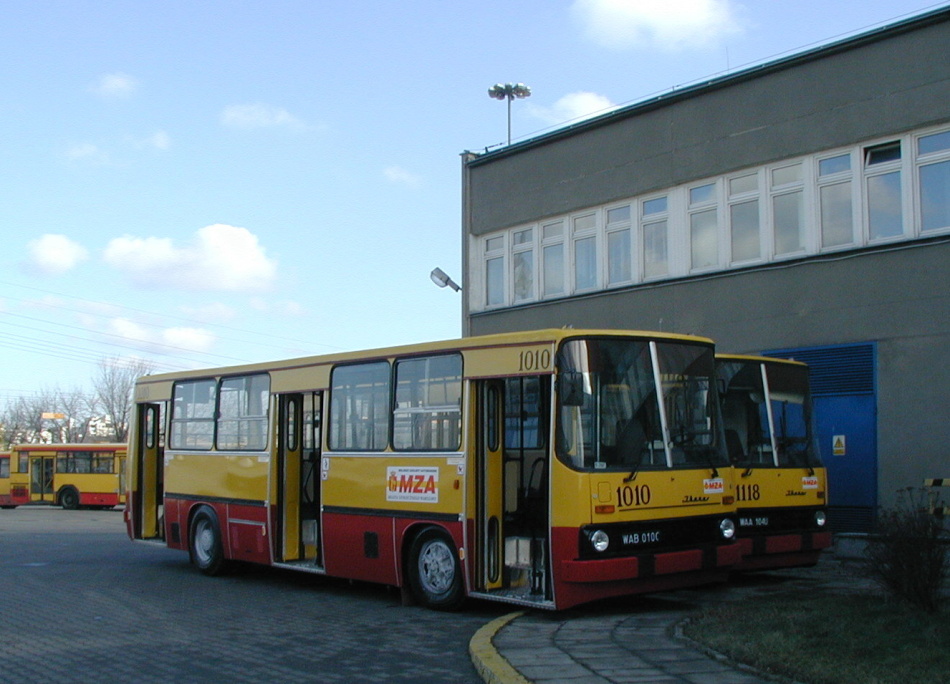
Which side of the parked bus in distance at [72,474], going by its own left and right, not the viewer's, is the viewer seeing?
right

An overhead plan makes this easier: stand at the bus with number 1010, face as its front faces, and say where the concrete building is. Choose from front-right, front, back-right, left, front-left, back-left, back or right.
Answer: left

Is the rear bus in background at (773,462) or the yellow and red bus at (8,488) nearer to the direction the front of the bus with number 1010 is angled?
the rear bus in background

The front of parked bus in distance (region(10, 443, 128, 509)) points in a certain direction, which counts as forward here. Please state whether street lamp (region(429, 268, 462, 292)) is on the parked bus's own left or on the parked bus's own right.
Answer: on the parked bus's own right

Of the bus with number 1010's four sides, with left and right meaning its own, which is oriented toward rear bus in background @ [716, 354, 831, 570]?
left
